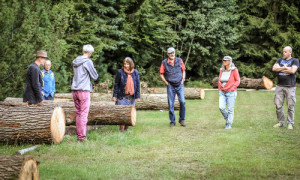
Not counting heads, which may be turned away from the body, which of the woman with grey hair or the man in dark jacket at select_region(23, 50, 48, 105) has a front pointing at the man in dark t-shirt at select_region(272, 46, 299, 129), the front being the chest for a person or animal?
the man in dark jacket at select_region(23, 50, 48, 105)

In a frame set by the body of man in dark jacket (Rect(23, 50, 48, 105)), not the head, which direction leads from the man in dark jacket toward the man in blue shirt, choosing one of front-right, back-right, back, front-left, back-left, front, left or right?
left

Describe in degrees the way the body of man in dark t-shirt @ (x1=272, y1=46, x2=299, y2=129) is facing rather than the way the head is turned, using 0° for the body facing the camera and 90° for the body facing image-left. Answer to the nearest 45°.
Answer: approximately 0°

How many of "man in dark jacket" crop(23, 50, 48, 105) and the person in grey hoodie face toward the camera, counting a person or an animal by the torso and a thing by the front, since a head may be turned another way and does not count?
0

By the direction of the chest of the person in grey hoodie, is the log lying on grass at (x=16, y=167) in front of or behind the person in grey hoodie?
behind

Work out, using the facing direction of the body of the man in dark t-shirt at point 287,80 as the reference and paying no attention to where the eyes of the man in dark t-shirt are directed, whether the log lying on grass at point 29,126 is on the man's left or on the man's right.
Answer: on the man's right

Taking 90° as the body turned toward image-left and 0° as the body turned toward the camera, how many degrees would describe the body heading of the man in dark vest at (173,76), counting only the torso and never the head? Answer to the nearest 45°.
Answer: approximately 0°

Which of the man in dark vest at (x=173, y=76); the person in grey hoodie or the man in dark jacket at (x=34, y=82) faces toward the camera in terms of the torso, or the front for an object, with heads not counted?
the man in dark vest at (x=173, y=76)

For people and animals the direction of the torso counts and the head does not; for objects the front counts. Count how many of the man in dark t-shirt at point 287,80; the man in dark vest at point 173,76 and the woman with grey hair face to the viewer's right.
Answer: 0

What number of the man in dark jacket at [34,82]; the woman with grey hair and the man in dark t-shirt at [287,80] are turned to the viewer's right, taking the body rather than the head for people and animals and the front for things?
1

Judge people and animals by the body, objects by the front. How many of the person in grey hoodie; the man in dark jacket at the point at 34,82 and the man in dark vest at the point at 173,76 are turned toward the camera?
1

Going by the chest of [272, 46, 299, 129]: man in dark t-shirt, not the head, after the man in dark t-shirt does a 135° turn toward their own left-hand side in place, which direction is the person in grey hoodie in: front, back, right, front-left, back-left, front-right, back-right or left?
back

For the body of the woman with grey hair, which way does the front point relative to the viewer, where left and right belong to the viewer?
facing the viewer and to the left of the viewer

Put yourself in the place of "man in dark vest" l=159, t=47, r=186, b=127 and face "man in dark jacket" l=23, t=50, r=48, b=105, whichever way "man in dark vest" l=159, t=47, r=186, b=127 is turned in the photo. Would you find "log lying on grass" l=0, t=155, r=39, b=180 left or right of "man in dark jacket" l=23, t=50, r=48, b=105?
left

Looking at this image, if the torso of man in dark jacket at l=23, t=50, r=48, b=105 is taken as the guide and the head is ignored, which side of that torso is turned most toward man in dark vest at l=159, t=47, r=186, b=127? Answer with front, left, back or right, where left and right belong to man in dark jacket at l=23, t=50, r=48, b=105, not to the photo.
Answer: front

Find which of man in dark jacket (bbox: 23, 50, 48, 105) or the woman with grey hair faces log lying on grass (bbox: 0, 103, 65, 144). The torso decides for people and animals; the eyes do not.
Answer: the woman with grey hair
